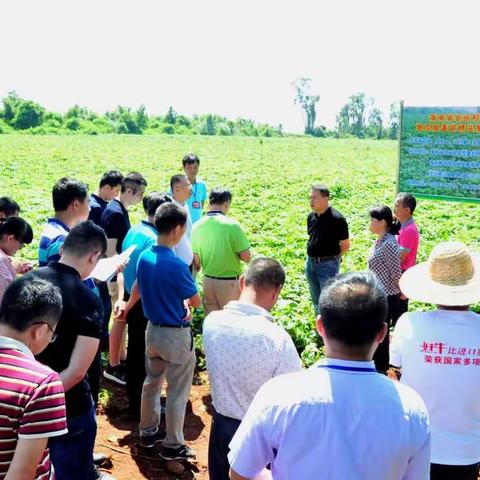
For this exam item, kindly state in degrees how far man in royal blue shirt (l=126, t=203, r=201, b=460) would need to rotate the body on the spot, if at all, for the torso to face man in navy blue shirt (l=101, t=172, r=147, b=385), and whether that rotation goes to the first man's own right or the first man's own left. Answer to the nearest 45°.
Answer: approximately 45° to the first man's own left

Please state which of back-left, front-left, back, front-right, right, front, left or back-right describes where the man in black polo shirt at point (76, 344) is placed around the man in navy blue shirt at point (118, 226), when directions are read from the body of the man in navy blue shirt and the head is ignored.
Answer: right

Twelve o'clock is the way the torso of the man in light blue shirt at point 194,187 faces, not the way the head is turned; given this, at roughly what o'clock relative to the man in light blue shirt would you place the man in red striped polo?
The man in red striped polo is roughly at 12 o'clock from the man in light blue shirt.

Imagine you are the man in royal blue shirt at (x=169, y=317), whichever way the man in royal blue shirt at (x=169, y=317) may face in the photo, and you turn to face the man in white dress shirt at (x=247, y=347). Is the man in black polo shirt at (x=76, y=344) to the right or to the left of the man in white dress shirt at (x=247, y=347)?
right

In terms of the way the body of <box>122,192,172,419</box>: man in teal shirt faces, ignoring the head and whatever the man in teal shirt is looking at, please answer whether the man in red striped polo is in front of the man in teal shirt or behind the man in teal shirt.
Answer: behind

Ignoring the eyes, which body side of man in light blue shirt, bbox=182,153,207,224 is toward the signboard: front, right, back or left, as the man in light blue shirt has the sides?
left

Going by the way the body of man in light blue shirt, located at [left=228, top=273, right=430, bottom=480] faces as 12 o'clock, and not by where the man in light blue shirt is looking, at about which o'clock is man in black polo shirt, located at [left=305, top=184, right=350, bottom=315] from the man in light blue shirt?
The man in black polo shirt is roughly at 12 o'clock from the man in light blue shirt.

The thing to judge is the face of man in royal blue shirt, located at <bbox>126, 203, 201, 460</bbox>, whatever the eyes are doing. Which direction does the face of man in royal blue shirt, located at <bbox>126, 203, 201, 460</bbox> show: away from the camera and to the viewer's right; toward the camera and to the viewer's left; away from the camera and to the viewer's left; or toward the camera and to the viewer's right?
away from the camera and to the viewer's right

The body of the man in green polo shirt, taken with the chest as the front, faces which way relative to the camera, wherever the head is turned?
away from the camera

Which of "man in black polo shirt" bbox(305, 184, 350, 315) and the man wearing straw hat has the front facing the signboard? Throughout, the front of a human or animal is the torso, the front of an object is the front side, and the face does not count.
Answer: the man wearing straw hat

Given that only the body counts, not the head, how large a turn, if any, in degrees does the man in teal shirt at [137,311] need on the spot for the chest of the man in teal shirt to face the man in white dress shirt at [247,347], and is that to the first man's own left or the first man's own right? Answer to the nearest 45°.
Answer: approximately 135° to the first man's own right

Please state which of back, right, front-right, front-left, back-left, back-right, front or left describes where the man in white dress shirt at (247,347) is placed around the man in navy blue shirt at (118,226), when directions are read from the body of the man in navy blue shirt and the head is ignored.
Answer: right

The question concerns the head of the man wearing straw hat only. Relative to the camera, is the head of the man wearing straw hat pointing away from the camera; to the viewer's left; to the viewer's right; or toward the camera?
away from the camera

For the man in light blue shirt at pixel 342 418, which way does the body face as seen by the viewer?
away from the camera

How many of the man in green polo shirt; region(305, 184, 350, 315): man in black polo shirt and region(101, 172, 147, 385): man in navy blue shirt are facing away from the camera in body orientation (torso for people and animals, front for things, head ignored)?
1

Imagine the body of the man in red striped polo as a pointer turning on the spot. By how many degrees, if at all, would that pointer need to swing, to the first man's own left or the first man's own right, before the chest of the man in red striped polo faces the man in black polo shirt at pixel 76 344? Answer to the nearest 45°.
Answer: approximately 45° to the first man's own left

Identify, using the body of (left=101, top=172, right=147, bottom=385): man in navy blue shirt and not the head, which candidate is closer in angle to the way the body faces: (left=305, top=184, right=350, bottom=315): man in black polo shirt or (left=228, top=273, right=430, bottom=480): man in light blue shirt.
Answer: the man in black polo shirt

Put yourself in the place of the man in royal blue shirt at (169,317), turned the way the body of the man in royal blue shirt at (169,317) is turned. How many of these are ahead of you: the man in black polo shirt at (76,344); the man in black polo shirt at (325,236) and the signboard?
2

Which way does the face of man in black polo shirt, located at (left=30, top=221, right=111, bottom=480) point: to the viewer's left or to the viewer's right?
to the viewer's right
